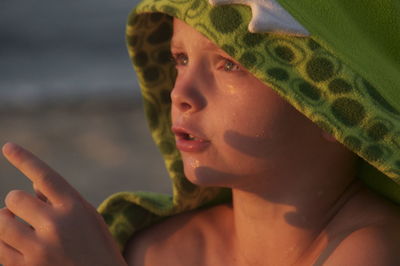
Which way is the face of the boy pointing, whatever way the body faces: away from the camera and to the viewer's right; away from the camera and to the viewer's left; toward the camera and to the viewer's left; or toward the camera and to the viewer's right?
toward the camera and to the viewer's left

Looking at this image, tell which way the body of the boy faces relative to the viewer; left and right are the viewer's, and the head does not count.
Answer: facing the viewer and to the left of the viewer
